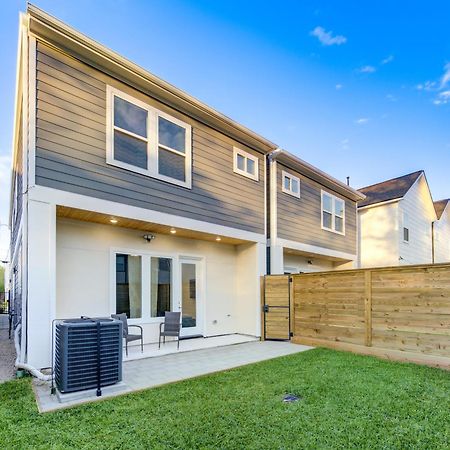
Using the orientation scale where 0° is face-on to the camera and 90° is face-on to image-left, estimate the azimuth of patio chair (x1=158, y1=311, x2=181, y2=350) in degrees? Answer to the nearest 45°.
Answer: approximately 45°

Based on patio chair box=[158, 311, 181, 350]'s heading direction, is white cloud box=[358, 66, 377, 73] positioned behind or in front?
behind
